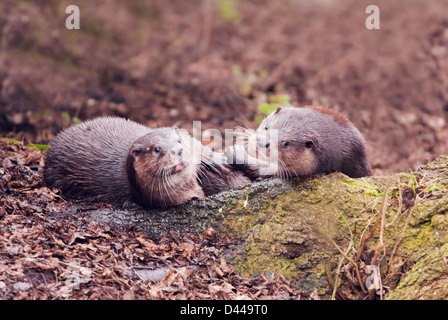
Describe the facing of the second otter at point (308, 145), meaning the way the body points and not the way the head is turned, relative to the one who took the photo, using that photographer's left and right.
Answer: facing the viewer and to the left of the viewer

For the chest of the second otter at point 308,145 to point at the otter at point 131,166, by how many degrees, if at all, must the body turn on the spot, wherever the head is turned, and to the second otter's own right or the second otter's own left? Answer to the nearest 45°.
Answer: approximately 45° to the second otter's own right

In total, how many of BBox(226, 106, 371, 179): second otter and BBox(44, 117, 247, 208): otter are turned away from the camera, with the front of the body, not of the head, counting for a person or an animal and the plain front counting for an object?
0

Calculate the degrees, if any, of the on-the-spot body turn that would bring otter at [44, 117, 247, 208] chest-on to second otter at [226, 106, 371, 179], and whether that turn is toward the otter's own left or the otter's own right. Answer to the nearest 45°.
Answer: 0° — it already faces it
